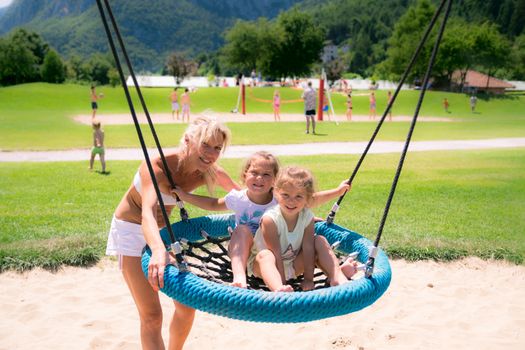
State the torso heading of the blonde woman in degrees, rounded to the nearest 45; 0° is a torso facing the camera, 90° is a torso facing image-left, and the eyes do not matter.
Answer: approximately 315°

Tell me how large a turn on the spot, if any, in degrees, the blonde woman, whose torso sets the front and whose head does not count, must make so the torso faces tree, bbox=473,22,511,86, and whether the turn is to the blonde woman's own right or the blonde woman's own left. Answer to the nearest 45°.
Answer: approximately 90° to the blonde woman's own left

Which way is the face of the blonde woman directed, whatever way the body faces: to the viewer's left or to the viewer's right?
to the viewer's right
